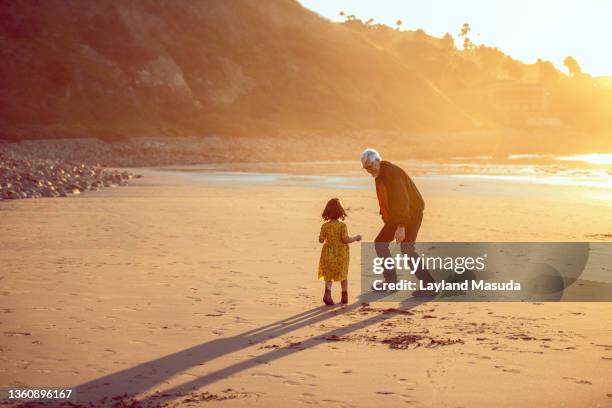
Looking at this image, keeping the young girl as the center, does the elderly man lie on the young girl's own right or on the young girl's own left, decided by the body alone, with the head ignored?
on the young girl's own right

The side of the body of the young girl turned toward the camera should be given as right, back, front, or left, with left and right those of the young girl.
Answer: back

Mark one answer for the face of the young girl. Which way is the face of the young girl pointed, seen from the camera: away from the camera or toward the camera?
away from the camera
